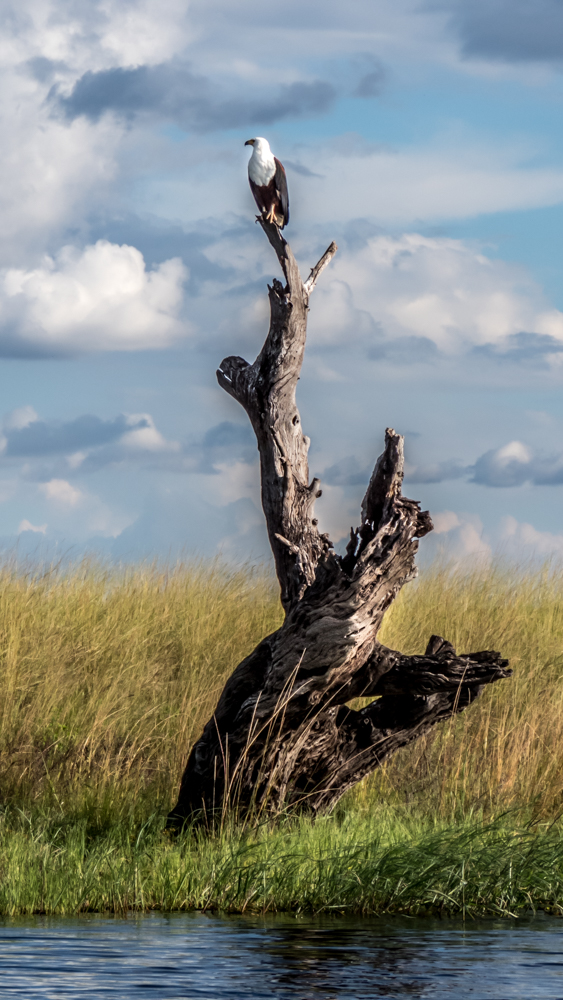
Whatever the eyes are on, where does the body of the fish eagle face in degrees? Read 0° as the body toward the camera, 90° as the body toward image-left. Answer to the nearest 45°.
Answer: approximately 45°
